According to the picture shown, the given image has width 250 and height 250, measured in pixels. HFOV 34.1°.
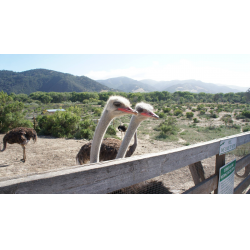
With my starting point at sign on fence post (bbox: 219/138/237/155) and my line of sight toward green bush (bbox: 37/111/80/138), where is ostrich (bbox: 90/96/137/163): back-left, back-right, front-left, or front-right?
front-left

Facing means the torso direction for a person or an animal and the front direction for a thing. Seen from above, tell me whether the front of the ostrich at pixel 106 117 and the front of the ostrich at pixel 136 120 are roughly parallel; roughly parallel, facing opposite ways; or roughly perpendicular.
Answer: roughly parallel

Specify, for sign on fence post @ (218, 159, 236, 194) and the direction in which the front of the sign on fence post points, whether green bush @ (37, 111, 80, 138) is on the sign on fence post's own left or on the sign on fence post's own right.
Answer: on the sign on fence post's own right
